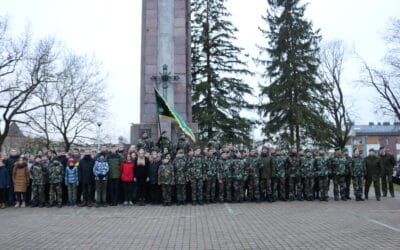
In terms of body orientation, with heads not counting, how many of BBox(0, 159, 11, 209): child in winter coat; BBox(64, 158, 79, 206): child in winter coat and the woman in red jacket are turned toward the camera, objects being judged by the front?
3

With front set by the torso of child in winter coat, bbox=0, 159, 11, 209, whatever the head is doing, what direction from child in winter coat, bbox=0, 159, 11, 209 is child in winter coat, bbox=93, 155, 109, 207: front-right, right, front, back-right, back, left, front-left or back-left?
front-left

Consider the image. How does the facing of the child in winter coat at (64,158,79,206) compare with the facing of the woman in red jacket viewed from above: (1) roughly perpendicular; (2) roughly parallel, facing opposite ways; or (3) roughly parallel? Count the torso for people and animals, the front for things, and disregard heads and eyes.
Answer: roughly parallel

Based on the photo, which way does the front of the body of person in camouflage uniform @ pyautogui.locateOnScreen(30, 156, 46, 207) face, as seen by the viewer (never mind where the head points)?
toward the camera

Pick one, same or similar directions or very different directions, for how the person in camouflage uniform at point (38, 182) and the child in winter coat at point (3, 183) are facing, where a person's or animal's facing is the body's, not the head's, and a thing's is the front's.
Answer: same or similar directions

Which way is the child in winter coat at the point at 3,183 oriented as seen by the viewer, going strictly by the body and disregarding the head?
toward the camera

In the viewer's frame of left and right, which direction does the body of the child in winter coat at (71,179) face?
facing the viewer

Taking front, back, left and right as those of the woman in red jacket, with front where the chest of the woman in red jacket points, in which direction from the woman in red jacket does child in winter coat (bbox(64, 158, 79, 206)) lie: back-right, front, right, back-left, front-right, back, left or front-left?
right

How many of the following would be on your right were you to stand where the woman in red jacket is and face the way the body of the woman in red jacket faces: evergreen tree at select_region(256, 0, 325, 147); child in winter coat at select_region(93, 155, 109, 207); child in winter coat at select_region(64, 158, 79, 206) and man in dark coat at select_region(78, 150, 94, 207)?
3

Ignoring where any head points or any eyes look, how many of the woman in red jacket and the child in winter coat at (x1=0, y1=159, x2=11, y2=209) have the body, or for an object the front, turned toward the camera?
2

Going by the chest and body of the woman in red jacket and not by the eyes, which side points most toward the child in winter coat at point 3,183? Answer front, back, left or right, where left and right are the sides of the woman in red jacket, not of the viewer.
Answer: right

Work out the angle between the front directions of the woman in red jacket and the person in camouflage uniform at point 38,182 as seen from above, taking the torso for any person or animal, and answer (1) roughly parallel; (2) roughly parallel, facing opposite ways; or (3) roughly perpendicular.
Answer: roughly parallel

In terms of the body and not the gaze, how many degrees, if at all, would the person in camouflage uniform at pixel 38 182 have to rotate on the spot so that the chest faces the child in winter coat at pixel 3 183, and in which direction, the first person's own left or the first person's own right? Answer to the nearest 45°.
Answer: approximately 135° to the first person's own right

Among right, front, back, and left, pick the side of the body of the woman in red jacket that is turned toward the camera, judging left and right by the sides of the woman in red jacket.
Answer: front

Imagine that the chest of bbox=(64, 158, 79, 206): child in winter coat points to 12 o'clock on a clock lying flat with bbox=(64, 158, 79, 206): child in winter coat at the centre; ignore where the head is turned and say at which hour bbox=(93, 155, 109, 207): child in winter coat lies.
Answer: bbox=(93, 155, 109, 207): child in winter coat is roughly at 10 o'clock from bbox=(64, 158, 79, 206): child in winter coat.
